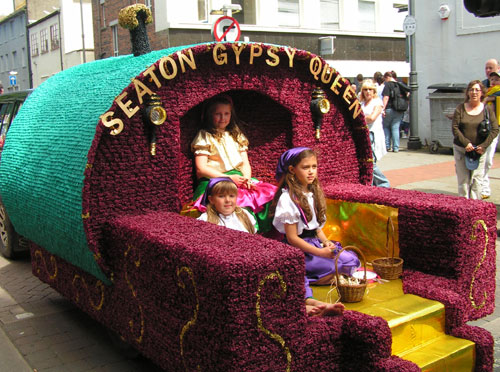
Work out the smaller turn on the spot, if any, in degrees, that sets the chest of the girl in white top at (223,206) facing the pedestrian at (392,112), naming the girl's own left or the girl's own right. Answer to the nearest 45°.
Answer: approximately 180°

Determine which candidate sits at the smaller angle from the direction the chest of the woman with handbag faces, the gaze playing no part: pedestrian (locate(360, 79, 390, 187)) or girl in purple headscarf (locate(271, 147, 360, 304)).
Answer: the girl in purple headscarf

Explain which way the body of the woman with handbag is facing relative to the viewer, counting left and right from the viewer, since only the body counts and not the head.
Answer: facing the viewer

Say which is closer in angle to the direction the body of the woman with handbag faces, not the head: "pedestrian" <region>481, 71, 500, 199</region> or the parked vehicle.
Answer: the parked vehicle

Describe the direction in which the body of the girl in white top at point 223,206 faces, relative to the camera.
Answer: toward the camera

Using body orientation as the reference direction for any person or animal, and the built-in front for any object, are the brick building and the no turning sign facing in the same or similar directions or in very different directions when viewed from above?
same or similar directions

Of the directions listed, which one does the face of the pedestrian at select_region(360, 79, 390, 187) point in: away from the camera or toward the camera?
toward the camera

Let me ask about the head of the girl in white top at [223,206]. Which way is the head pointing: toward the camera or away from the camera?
toward the camera

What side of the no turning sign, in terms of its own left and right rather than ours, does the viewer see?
front

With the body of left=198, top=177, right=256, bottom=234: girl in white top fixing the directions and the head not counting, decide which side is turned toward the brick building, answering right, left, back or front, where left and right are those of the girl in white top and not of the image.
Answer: back
